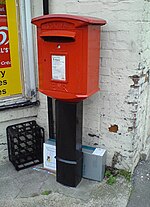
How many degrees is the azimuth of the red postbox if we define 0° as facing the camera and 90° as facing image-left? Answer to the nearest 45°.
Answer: approximately 45°

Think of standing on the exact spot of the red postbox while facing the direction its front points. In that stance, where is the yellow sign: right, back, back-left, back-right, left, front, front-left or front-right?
right
